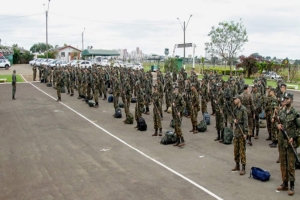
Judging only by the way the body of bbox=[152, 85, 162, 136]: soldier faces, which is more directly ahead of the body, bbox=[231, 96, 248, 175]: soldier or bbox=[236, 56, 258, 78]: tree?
the soldier

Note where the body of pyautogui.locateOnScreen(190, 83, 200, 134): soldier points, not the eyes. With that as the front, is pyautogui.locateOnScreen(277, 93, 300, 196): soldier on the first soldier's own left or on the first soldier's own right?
on the first soldier's own left

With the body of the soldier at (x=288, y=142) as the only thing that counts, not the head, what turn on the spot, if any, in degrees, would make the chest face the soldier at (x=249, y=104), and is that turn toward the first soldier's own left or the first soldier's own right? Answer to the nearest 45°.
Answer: approximately 135° to the first soldier's own right

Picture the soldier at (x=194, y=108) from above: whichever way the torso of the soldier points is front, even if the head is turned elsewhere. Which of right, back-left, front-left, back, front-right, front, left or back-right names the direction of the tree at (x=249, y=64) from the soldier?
back-right

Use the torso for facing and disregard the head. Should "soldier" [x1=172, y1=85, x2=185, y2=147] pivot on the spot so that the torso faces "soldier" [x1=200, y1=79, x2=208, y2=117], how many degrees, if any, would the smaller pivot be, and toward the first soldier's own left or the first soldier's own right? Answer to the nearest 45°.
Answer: approximately 135° to the first soldier's own right

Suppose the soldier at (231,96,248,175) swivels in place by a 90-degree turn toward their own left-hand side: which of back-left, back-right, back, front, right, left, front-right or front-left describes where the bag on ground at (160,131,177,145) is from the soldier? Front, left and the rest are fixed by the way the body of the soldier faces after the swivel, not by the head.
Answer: back

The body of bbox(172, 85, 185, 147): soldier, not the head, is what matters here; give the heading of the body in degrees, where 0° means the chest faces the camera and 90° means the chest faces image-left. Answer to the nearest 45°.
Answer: approximately 45°

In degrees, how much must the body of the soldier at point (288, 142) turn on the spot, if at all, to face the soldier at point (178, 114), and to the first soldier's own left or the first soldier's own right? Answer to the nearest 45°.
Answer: approximately 90° to the first soldier's own right

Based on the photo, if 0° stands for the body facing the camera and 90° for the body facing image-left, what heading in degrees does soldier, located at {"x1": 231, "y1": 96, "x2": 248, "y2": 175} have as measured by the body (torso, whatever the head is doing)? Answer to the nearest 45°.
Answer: approximately 45°

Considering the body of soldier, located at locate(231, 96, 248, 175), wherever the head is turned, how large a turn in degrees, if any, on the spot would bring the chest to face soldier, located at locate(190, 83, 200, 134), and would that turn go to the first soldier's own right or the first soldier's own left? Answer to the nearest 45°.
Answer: approximately 135° to the first soldier's own right

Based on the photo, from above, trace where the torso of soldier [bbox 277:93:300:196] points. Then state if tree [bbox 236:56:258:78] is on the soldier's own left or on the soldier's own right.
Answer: on the soldier's own right
